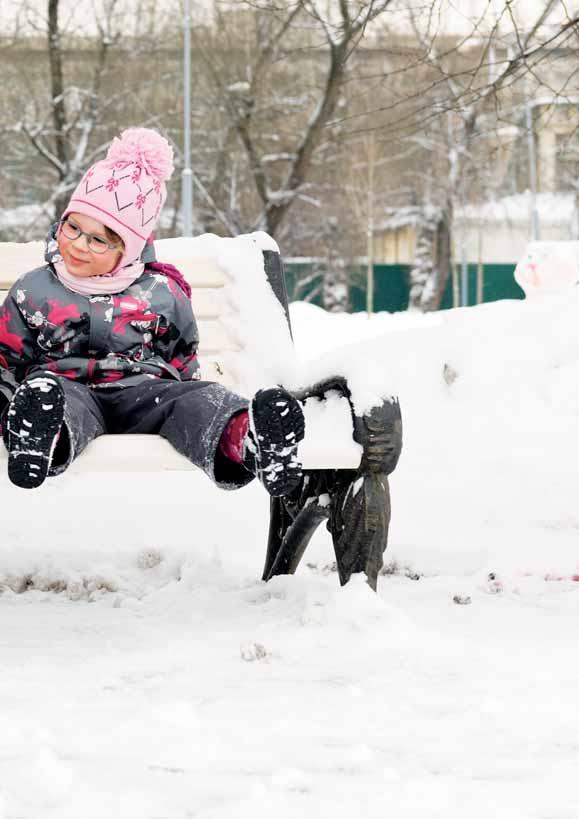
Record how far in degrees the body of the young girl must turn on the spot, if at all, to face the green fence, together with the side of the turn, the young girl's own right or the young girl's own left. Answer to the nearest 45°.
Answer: approximately 180°

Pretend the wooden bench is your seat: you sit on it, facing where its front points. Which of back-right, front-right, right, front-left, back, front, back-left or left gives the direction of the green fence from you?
back

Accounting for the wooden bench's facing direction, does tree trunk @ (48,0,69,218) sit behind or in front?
behind

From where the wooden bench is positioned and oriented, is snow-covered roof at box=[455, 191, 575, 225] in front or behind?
behind

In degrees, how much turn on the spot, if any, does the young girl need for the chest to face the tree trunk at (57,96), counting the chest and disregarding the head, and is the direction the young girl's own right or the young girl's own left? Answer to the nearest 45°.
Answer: approximately 180°

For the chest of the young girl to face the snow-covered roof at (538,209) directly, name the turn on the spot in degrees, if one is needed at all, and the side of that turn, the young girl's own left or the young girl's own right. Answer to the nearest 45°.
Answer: approximately 180°

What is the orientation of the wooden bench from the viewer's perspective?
toward the camera

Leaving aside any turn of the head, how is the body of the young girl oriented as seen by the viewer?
toward the camera

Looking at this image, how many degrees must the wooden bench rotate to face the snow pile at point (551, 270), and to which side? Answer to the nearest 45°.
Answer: approximately 180°
